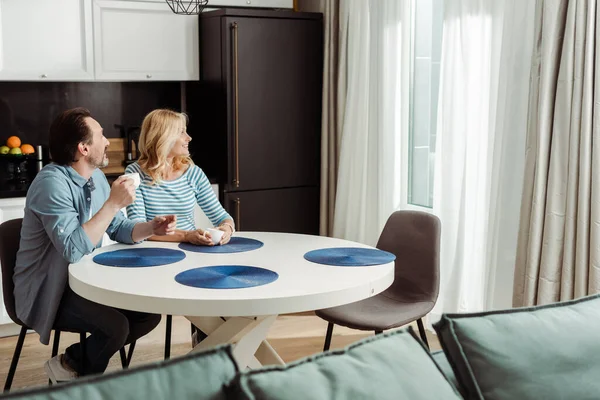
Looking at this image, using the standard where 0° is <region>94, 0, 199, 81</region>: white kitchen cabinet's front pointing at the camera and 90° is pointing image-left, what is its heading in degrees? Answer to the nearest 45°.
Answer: approximately 0°

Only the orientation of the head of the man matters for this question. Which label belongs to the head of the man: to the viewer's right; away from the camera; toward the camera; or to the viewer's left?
to the viewer's right

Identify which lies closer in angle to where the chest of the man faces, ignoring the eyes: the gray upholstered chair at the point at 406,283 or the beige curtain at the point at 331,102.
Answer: the gray upholstered chair

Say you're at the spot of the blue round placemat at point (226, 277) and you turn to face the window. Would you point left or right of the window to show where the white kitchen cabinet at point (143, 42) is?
left

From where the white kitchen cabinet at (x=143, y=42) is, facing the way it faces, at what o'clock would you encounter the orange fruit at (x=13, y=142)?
The orange fruit is roughly at 3 o'clock from the white kitchen cabinet.

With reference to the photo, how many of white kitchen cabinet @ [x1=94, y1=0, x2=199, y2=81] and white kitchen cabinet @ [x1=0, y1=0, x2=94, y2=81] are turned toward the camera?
2

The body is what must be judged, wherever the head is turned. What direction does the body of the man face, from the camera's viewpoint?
to the viewer's right

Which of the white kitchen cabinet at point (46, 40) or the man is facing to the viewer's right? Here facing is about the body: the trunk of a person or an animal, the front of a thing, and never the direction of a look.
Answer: the man

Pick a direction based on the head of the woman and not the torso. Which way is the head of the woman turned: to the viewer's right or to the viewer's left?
to the viewer's right
